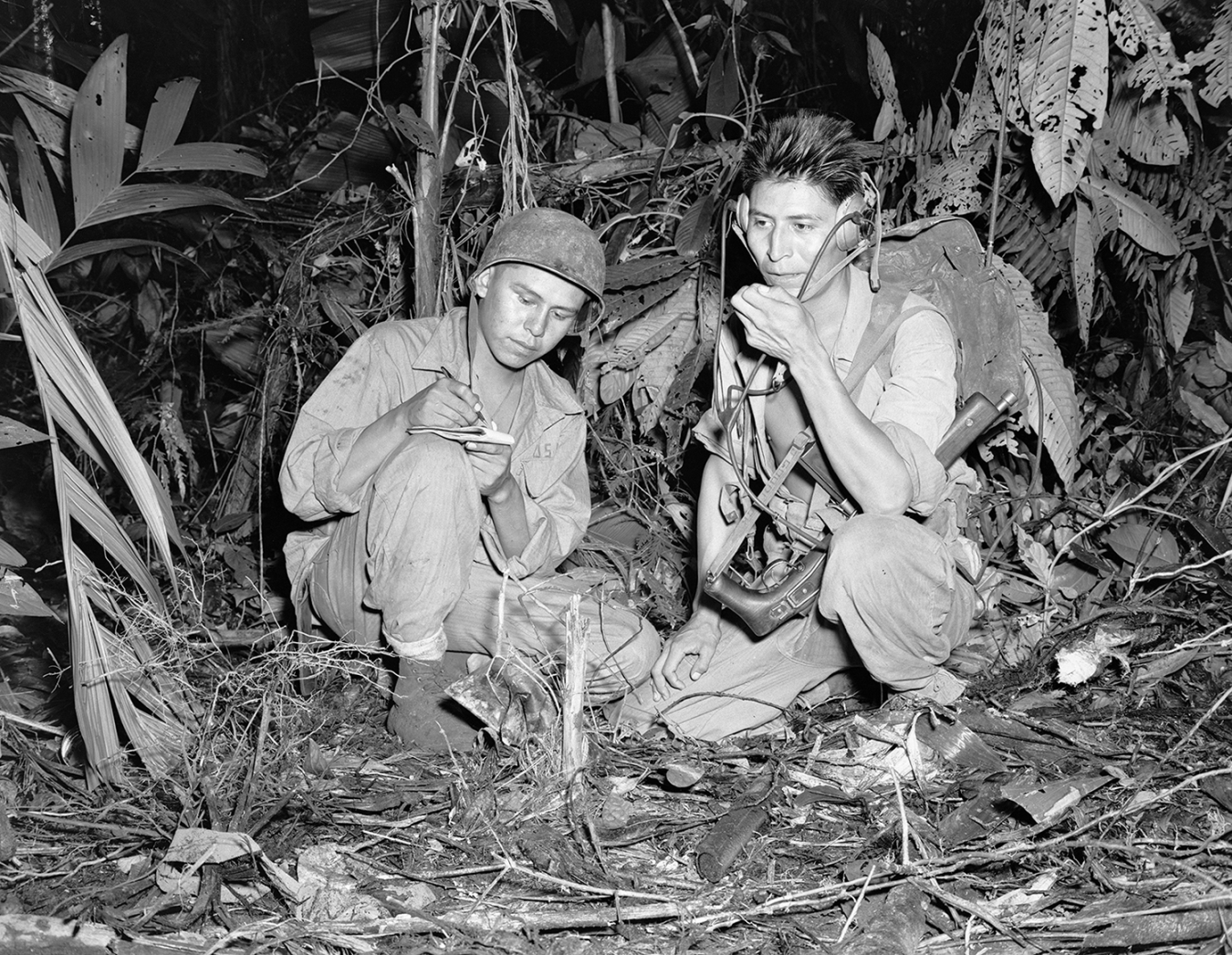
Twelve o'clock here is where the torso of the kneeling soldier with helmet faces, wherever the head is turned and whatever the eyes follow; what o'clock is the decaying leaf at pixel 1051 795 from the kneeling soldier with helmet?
The decaying leaf is roughly at 12 o'clock from the kneeling soldier with helmet.

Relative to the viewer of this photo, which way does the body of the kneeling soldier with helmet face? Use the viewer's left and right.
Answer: facing the viewer and to the right of the viewer

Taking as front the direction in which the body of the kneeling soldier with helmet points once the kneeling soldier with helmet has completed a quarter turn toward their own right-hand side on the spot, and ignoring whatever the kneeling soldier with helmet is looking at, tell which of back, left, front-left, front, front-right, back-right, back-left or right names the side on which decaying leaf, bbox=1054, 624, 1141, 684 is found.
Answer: back-left
